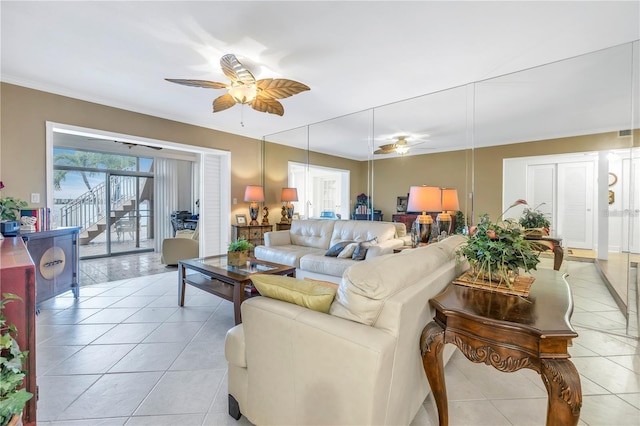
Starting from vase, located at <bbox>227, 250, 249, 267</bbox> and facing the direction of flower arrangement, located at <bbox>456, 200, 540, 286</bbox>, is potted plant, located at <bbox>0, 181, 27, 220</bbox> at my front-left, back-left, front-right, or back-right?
back-right

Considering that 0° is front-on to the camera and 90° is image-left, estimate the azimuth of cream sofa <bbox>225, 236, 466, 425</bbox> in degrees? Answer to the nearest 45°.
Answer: approximately 135°

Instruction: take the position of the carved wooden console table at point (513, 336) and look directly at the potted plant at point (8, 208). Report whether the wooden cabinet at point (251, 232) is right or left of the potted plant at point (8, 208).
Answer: right

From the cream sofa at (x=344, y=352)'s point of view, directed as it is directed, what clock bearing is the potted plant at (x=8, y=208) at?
The potted plant is roughly at 11 o'clock from the cream sofa.

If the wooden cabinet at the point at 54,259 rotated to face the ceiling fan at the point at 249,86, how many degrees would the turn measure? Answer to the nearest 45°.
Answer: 0° — it already faces it

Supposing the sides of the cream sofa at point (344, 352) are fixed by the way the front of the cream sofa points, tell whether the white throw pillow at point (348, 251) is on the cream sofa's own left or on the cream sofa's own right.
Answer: on the cream sofa's own right

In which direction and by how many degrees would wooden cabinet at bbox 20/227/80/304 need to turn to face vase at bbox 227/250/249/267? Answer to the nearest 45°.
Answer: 0° — it already faces it

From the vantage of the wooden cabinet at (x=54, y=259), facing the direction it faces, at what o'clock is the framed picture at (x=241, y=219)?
The framed picture is roughly at 10 o'clock from the wooden cabinet.

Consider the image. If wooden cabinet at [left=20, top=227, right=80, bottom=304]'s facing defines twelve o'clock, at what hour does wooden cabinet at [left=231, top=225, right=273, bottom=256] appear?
wooden cabinet at [left=231, top=225, right=273, bottom=256] is roughly at 10 o'clock from wooden cabinet at [left=20, top=227, right=80, bottom=304].
